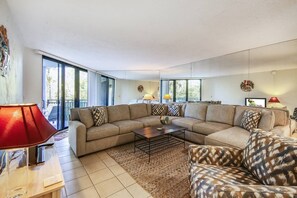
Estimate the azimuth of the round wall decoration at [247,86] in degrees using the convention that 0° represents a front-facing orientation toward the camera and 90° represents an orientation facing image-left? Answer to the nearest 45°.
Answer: approximately 0°

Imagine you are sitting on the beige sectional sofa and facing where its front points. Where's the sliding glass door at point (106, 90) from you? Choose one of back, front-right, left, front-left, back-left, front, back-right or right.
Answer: back-right

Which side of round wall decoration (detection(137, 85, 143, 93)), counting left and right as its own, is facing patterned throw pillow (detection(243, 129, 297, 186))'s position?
front

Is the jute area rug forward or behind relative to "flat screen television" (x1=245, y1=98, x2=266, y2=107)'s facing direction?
forward

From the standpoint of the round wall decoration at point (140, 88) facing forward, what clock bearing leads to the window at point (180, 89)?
The window is roughly at 10 o'clock from the round wall decoration.

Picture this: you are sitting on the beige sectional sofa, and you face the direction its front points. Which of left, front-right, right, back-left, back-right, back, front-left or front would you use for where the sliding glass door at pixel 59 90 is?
right

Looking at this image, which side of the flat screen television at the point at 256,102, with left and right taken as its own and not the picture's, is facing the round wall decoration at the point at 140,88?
right
